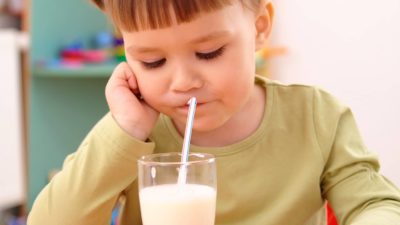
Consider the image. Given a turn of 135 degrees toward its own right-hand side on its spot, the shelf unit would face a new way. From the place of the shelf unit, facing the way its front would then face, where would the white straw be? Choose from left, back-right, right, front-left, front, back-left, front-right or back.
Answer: back-left

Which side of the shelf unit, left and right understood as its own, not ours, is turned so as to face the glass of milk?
front

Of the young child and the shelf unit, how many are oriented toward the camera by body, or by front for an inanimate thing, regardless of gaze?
2

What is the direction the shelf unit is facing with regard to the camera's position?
facing the viewer

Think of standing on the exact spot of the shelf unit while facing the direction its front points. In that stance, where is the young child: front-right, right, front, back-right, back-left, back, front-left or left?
front

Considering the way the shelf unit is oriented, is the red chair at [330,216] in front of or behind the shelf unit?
in front

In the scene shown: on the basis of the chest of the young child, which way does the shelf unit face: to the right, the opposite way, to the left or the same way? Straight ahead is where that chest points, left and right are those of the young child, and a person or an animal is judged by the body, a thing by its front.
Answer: the same way
